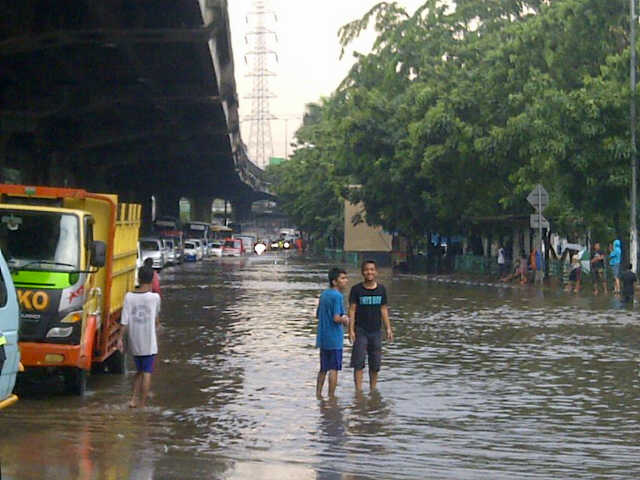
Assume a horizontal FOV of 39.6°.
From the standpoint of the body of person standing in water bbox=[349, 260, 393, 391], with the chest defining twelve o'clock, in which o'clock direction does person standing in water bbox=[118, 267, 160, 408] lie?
person standing in water bbox=[118, 267, 160, 408] is roughly at 2 o'clock from person standing in water bbox=[349, 260, 393, 391].

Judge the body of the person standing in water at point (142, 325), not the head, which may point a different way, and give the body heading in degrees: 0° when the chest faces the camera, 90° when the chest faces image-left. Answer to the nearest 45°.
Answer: approximately 180°

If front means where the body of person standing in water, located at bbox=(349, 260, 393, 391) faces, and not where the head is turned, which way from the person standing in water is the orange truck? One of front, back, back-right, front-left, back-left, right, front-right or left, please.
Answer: right

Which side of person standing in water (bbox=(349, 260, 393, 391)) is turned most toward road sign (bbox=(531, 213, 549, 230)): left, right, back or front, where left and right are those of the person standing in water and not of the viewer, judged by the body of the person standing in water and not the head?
back

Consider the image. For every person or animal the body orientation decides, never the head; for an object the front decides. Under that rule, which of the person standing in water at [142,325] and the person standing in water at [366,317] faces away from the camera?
the person standing in water at [142,325]

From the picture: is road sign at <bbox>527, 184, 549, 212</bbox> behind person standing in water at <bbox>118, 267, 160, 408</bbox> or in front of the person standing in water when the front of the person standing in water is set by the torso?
in front

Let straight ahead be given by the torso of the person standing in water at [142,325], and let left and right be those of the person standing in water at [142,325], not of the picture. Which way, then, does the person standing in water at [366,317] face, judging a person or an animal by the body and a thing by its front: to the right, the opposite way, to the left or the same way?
the opposite way

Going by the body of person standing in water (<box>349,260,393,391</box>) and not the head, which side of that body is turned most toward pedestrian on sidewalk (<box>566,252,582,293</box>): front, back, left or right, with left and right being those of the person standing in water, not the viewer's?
back
